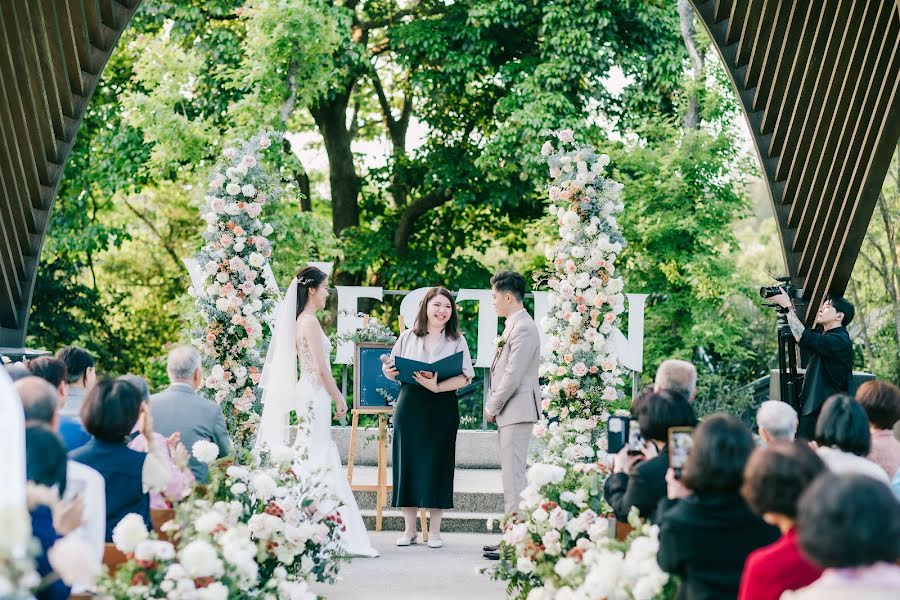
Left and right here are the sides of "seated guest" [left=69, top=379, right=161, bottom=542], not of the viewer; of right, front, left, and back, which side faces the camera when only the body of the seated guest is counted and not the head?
back

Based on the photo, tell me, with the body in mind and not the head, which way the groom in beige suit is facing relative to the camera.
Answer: to the viewer's left

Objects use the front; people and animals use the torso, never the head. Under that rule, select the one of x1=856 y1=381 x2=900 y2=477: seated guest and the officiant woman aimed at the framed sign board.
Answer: the seated guest

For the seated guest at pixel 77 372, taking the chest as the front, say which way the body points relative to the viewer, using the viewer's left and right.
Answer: facing away from the viewer and to the right of the viewer

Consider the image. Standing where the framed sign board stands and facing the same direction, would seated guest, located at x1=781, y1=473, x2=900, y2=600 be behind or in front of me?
in front

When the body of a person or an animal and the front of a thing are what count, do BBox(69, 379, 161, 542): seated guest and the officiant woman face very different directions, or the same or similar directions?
very different directions

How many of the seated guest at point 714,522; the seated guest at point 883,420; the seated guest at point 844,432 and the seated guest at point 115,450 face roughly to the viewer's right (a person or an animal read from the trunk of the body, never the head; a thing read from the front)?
0

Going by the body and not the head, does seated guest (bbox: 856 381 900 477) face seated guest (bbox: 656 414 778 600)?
no

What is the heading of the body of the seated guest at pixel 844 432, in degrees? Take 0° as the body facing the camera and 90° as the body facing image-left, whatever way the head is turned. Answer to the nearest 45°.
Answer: approximately 135°

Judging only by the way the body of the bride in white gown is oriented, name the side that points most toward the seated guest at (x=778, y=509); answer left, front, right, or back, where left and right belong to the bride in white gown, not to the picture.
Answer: right

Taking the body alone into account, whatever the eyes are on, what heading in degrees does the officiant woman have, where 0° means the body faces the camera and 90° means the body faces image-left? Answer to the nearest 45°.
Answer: approximately 0°

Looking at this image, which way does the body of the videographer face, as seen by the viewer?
to the viewer's left

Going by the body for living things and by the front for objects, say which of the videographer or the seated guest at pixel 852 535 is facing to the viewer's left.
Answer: the videographer

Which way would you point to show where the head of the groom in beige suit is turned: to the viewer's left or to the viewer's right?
to the viewer's left

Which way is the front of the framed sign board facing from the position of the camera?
facing the viewer

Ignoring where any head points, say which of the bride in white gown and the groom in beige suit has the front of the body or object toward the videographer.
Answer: the bride in white gown

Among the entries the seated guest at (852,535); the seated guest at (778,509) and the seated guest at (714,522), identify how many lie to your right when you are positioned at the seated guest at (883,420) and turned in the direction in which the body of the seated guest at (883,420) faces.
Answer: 0

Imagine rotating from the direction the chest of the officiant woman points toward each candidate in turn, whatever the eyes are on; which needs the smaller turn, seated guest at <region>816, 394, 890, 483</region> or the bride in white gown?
the seated guest

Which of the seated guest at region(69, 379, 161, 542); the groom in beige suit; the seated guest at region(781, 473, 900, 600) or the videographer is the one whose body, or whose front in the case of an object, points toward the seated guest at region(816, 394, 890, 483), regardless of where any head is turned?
the seated guest at region(781, 473, 900, 600)

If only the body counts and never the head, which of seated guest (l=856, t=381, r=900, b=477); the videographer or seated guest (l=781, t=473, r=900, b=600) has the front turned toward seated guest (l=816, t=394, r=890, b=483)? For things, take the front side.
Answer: seated guest (l=781, t=473, r=900, b=600)

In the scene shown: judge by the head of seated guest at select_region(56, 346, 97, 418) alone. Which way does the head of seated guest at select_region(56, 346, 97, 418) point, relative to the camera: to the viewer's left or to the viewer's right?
to the viewer's right
